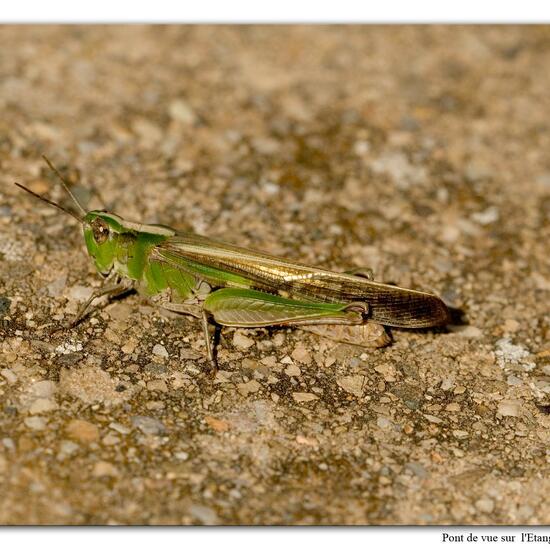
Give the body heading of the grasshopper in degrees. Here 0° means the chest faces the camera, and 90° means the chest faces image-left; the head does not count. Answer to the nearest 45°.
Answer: approximately 90°

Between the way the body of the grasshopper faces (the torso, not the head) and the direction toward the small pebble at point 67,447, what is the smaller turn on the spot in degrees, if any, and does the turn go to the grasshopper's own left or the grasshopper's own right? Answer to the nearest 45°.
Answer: approximately 45° to the grasshopper's own left

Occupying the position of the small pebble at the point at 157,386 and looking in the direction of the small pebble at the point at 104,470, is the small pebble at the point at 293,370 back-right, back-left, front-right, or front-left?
back-left

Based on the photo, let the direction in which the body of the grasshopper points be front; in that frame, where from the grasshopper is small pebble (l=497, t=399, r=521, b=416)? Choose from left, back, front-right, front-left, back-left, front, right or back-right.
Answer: back
